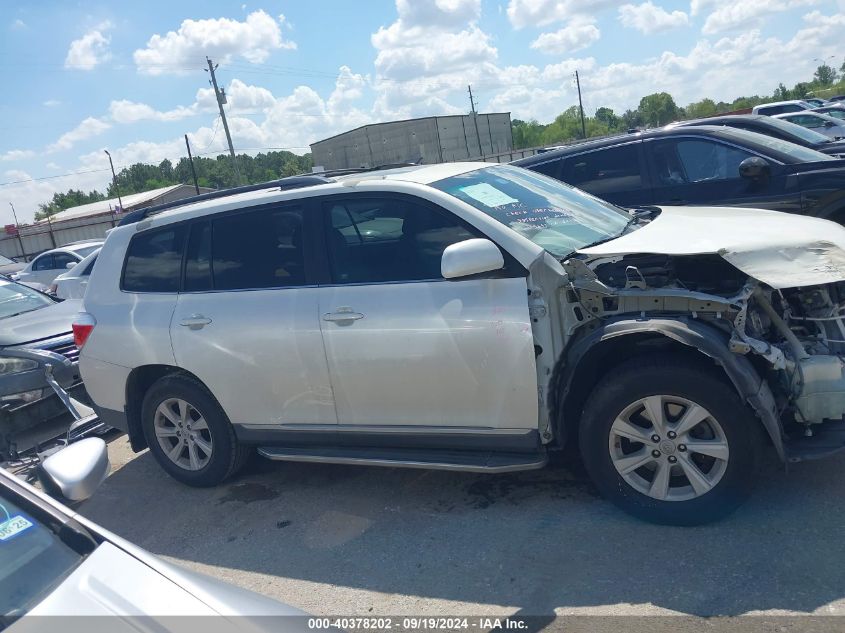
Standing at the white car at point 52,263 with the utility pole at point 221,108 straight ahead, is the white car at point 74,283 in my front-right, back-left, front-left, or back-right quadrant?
back-right

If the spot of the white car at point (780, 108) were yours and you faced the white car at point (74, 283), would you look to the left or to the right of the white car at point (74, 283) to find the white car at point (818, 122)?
left

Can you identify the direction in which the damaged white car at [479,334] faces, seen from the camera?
facing the viewer and to the right of the viewer

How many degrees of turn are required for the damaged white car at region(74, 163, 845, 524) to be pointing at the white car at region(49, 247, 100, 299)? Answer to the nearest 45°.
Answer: approximately 180°

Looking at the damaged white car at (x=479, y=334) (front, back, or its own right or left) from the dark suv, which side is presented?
left
